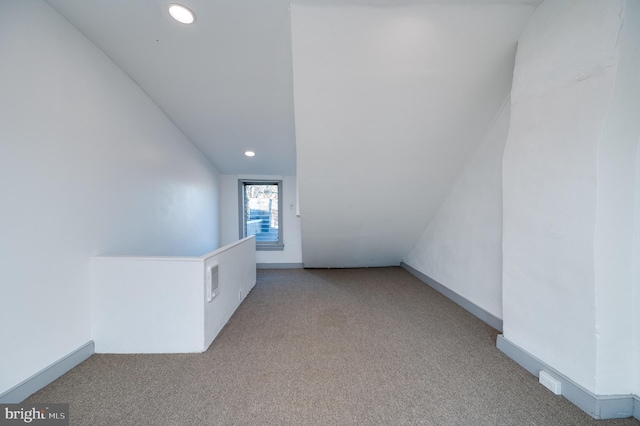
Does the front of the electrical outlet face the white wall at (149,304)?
yes

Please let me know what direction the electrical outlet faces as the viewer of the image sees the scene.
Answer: facing the viewer and to the left of the viewer
